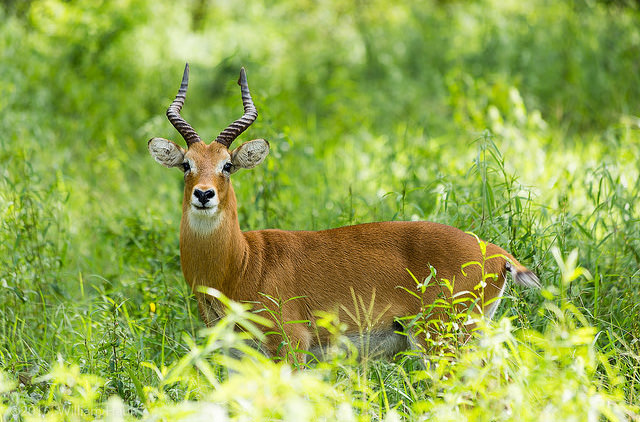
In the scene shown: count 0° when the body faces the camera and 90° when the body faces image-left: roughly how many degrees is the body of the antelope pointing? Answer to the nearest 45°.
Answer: approximately 90°
